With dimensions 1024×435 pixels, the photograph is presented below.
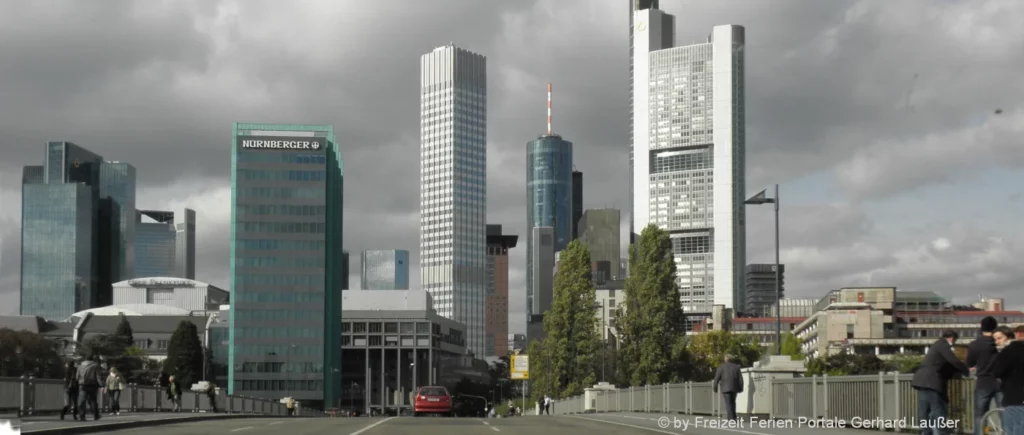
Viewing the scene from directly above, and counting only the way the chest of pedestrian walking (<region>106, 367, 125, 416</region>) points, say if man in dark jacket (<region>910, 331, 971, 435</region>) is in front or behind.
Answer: in front

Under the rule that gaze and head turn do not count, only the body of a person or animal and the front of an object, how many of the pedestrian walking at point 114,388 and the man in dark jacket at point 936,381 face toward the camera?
1

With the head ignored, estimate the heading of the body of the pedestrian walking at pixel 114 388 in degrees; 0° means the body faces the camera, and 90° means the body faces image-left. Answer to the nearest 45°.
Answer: approximately 0°

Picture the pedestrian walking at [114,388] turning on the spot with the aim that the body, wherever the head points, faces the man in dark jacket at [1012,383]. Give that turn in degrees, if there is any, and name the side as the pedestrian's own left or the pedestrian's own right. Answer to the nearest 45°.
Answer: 0° — they already face them

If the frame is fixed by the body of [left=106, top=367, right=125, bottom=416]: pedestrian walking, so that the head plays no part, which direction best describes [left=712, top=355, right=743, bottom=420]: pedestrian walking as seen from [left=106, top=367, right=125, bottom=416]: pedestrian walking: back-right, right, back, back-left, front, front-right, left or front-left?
front-left
